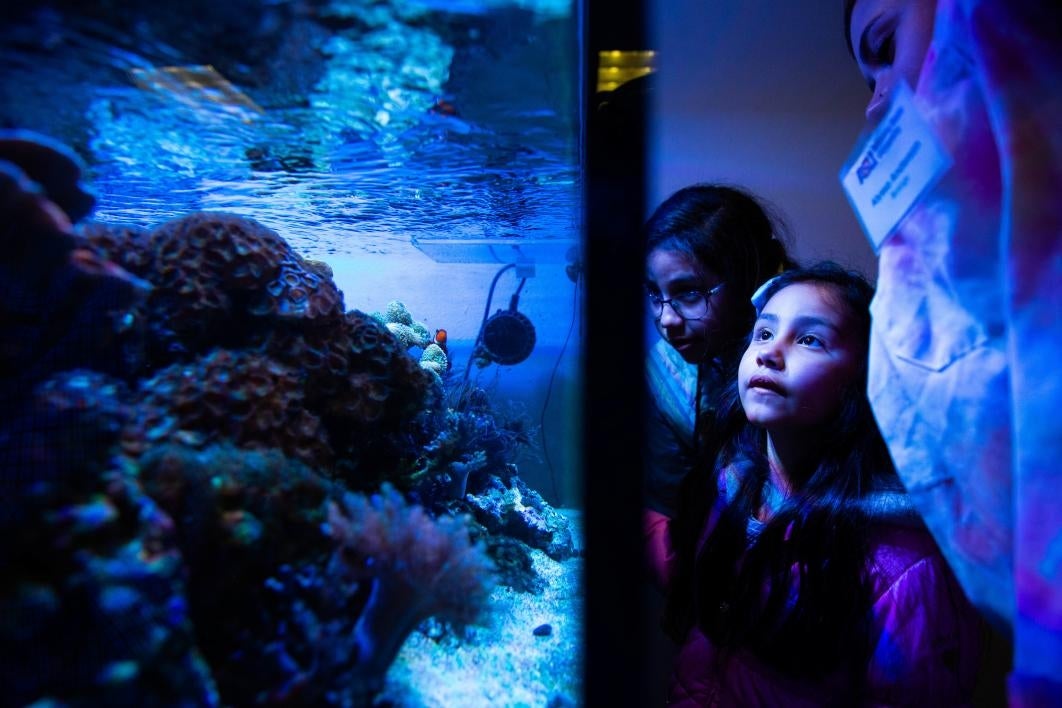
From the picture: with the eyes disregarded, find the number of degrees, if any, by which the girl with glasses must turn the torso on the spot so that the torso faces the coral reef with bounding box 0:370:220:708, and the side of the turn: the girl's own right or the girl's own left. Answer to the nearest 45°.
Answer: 0° — they already face it

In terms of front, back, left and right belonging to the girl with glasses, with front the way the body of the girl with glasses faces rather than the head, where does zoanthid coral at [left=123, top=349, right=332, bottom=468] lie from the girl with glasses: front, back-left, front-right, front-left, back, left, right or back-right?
front

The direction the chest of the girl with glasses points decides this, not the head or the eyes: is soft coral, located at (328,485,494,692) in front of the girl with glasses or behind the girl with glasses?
in front

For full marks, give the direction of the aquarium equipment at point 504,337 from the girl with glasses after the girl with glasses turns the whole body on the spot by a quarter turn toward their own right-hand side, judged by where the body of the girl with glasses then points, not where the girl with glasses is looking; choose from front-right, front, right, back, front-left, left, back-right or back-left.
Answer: front

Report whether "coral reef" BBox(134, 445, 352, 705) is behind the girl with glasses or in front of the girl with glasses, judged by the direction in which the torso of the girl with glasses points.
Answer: in front

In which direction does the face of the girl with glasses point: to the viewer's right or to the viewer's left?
to the viewer's left

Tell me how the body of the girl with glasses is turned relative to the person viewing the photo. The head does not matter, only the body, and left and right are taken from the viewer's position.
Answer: facing the viewer and to the left of the viewer
